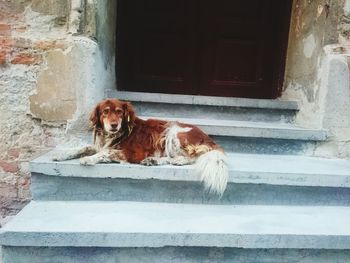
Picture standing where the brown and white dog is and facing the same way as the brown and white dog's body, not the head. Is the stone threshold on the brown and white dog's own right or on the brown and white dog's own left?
on the brown and white dog's own right

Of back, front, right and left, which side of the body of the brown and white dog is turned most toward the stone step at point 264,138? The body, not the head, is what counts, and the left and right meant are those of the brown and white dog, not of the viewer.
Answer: back

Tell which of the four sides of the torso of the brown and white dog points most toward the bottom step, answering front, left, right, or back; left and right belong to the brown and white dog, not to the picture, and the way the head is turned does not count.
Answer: left

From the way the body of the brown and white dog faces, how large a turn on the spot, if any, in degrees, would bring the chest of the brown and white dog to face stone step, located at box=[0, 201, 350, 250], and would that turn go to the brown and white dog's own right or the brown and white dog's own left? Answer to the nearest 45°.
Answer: approximately 90° to the brown and white dog's own left

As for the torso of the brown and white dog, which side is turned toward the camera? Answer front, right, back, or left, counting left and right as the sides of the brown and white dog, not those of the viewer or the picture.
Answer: left

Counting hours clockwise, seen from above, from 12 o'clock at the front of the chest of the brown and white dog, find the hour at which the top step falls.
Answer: The top step is roughly at 4 o'clock from the brown and white dog.

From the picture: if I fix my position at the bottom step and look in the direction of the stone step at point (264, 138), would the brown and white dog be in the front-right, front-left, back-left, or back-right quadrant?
front-left

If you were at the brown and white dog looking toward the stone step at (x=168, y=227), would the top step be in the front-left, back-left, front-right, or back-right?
back-left
